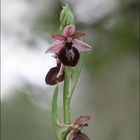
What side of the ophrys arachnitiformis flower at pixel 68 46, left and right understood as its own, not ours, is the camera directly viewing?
front
